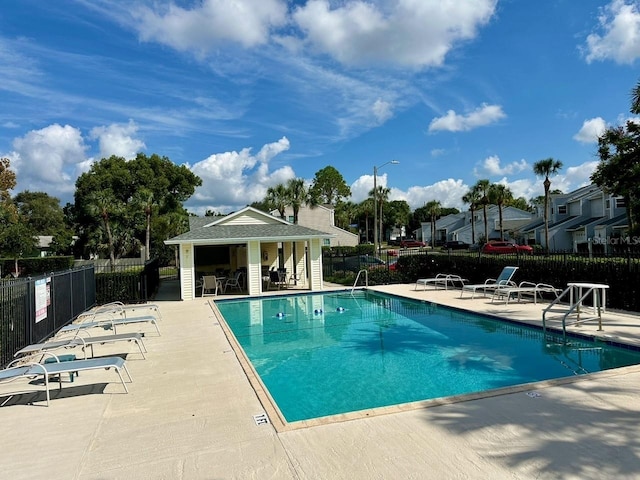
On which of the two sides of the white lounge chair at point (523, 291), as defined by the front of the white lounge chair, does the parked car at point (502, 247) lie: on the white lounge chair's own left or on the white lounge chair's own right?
on the white lounge chair's own right

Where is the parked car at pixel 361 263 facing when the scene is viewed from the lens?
facing to the left of the viewer

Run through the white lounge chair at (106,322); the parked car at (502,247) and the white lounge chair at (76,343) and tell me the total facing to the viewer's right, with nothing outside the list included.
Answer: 3

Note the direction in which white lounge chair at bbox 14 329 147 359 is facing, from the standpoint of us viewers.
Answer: facing to the right of the viewer

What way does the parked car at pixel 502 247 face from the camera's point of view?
to the viewer's right

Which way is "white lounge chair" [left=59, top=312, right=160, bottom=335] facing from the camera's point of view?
to the viewer's right

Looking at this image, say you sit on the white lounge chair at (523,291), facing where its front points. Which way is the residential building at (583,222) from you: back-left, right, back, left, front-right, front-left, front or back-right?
back-right

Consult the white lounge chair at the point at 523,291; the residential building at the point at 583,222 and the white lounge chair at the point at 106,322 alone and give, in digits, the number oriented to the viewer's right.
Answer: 1

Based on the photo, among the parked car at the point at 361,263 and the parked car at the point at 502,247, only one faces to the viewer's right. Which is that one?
the parked car at the point at 502,247

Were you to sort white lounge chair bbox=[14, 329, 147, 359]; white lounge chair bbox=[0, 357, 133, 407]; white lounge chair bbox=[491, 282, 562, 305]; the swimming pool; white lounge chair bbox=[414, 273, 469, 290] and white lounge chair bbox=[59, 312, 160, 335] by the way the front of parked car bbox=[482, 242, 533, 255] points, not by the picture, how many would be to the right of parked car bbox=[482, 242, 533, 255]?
6

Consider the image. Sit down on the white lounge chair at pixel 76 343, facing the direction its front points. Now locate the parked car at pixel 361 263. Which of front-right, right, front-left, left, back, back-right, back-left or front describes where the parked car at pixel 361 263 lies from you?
front-left
